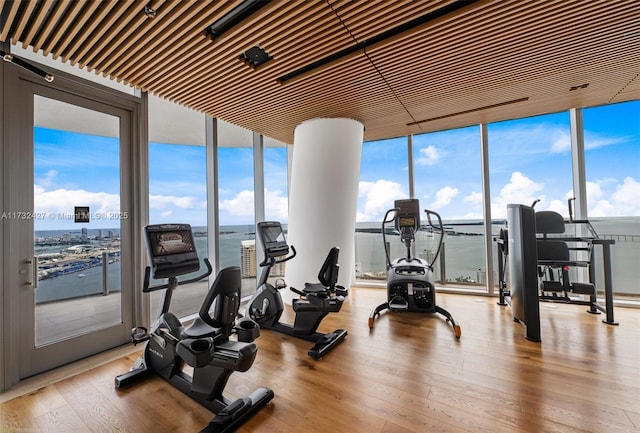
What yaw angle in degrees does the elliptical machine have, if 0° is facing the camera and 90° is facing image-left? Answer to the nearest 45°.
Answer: approximately 180°

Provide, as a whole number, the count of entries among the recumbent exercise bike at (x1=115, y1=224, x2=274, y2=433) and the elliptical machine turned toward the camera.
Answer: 0

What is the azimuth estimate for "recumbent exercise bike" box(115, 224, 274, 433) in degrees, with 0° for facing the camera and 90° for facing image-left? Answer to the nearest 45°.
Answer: approximately 135°

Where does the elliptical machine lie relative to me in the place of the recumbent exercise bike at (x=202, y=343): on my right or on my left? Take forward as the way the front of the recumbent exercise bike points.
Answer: on my right

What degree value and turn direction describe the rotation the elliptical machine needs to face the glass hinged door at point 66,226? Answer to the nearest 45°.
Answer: approximately 135° to its left

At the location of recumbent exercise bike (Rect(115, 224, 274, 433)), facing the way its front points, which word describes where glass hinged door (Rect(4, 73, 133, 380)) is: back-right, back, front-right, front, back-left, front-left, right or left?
front

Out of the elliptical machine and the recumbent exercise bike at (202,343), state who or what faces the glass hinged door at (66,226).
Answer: the recumbent exercise bike

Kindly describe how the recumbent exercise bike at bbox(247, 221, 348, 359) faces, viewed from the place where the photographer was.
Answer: facing away from the viewer and to the left of the viewer

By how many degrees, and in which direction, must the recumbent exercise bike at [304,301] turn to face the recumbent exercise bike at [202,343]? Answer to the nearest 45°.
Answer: approximately 90° to its left
